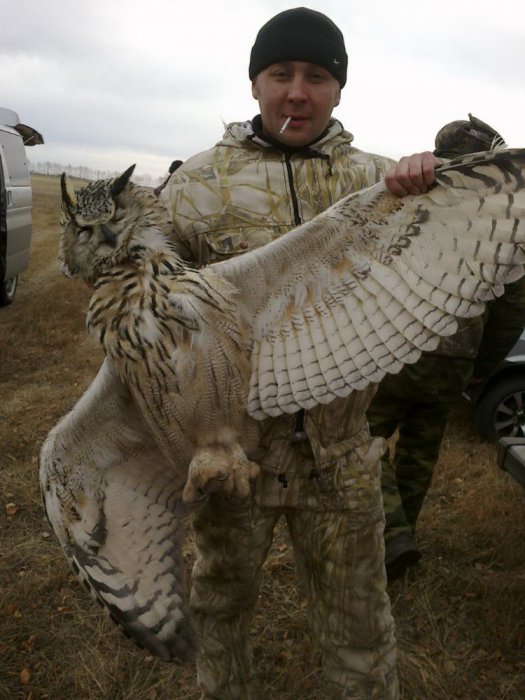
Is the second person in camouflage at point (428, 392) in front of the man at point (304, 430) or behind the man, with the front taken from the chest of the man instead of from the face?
behind

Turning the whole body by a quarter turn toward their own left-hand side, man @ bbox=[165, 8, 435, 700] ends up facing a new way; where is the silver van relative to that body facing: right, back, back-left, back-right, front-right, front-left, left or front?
back-left
